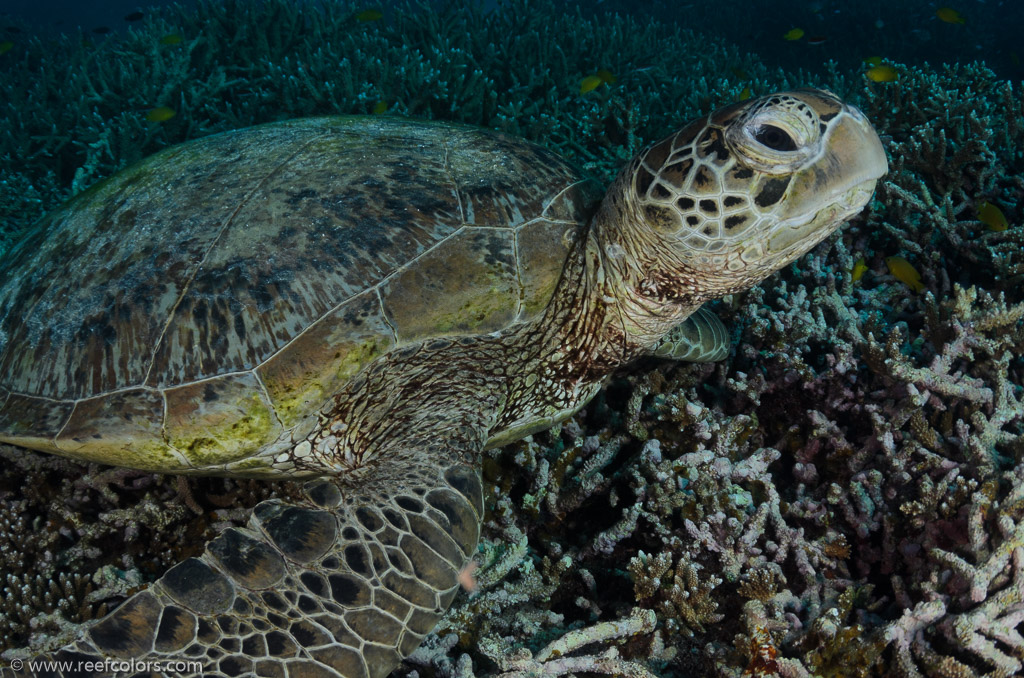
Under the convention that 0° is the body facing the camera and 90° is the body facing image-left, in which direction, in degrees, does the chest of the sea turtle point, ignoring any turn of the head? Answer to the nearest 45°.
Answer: approximately 270°

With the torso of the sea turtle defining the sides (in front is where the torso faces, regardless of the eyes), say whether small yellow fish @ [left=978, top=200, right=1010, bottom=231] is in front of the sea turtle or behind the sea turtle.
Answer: in front

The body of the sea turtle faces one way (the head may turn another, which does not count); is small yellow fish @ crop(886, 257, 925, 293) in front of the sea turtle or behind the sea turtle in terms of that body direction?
in front
